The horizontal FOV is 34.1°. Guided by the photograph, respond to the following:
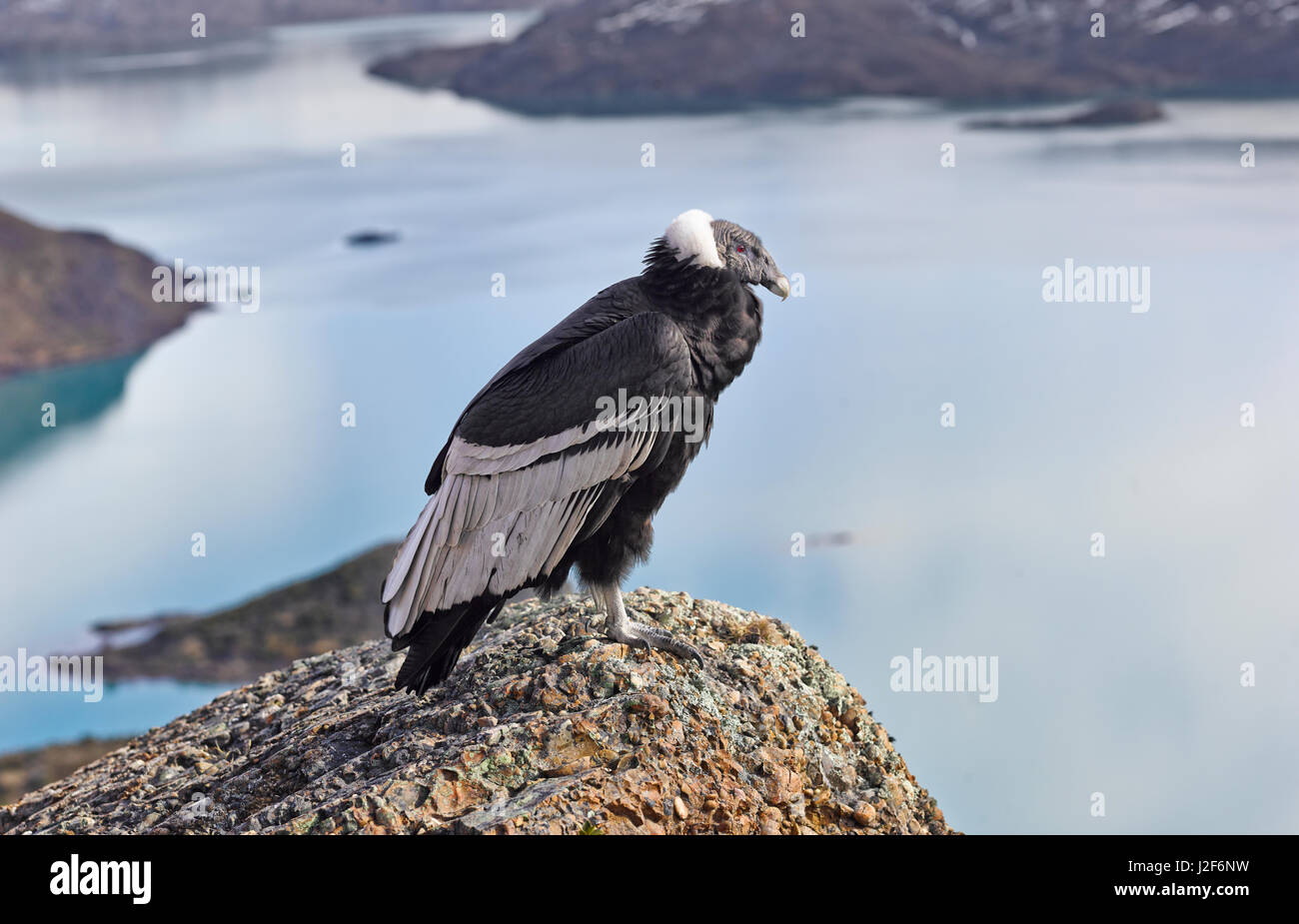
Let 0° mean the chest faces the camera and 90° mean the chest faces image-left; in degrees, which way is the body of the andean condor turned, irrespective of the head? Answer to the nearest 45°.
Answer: approximately 270°

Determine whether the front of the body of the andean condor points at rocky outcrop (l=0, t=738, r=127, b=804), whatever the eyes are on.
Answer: no

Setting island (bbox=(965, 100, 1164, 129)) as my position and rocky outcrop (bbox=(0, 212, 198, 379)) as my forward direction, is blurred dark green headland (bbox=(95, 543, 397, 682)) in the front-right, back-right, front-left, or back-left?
front-left

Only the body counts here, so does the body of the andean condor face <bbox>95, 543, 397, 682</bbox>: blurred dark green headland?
no

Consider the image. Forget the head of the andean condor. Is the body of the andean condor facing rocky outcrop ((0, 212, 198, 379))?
no
